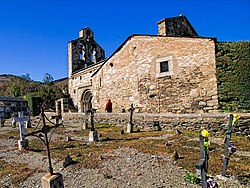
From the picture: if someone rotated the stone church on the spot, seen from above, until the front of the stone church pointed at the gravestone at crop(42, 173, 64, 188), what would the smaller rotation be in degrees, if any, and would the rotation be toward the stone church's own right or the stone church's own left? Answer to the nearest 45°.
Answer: approximately 45° to the stone church's own left

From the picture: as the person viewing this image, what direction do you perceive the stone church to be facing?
facing the viewer and to the left of the viewer
